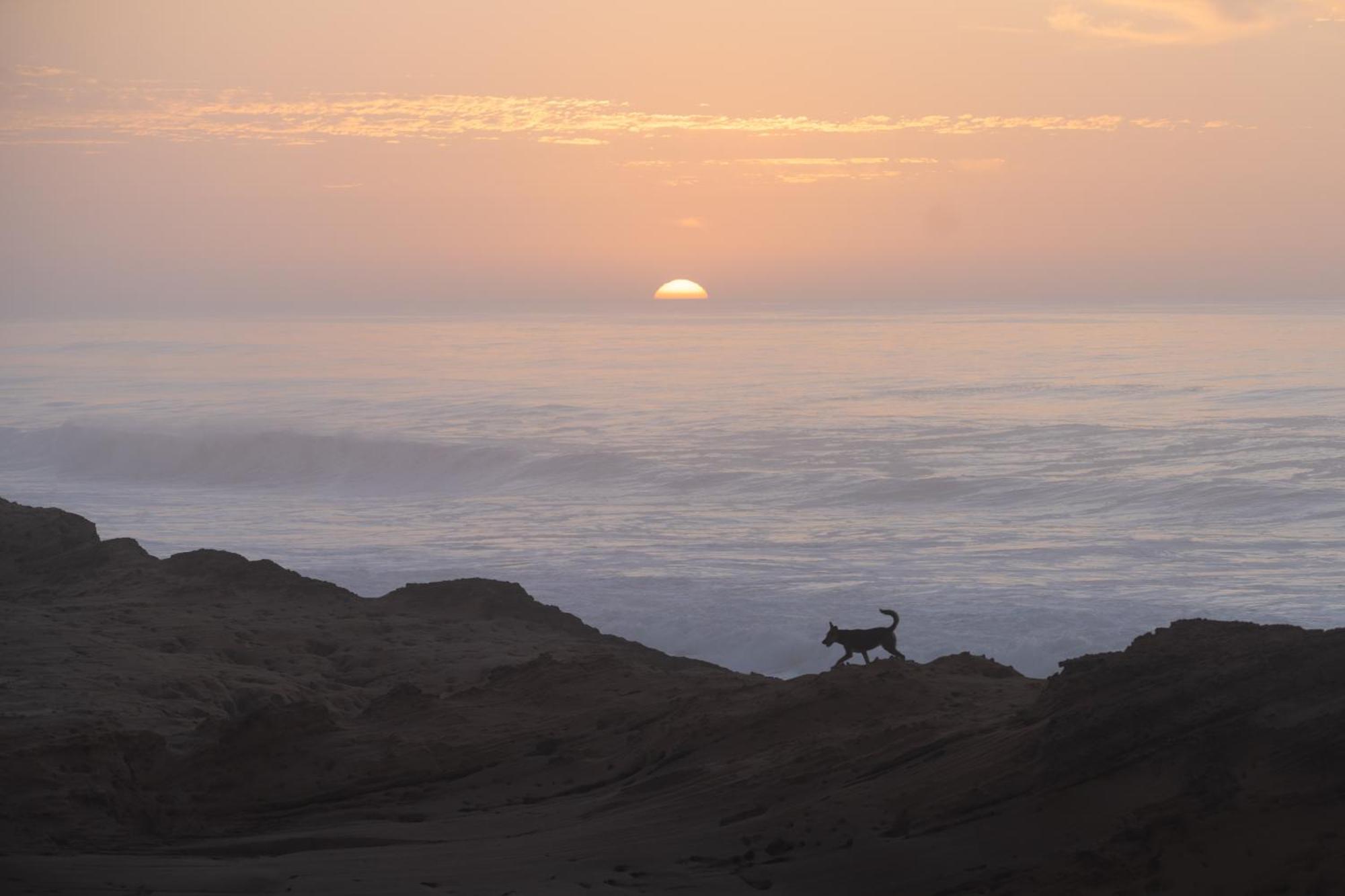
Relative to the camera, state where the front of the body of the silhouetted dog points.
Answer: to the viewer's left
